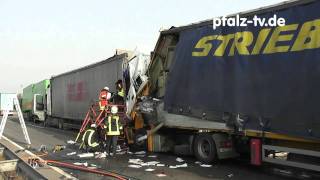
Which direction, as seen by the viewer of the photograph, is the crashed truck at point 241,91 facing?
facing away from the viewer and to the left of the viewer

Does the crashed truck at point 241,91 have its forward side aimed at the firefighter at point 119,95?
yes

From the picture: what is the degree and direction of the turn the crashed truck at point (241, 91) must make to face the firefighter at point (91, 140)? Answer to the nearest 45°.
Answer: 0° — it already faces them

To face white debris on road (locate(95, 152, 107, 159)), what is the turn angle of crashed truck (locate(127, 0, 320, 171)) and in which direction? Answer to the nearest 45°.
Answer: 0° — it already faces it

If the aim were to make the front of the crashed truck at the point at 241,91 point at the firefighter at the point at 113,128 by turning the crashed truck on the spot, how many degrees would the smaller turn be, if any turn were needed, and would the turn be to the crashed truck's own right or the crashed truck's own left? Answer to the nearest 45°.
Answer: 0° — it already faces them
